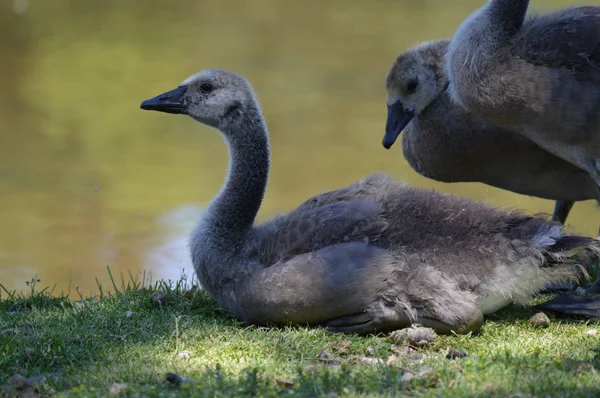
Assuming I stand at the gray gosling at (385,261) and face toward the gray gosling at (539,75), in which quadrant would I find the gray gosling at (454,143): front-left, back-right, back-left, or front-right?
front-left

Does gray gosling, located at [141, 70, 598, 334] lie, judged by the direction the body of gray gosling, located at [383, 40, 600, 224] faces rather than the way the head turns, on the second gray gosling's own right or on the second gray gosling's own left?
on the second gray gosling's own left

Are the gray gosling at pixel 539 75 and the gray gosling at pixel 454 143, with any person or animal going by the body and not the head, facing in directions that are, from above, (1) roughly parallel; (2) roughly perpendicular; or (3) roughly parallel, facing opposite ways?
roughly parallel

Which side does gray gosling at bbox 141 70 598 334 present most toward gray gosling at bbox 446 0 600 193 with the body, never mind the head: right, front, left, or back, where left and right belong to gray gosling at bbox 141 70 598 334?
back

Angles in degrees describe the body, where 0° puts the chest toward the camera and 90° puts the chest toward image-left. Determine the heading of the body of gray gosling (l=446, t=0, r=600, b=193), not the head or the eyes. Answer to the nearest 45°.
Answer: approximately 90°

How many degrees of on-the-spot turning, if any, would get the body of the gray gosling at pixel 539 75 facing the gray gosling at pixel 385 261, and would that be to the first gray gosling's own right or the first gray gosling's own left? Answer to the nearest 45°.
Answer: approximately 45° to the first gray gosling's own left

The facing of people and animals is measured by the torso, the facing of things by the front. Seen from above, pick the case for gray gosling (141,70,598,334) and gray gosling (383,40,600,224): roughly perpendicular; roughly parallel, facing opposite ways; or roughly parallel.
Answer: roughly parallel

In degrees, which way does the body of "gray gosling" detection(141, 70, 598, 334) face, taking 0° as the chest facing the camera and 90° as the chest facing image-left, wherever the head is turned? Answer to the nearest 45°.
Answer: approximately 90°

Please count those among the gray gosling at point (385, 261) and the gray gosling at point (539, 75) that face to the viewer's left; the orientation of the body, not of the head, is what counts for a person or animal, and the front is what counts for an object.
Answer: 2

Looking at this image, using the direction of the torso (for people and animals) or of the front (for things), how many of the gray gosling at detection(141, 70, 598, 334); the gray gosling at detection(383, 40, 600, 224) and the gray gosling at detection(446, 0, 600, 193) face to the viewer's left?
3

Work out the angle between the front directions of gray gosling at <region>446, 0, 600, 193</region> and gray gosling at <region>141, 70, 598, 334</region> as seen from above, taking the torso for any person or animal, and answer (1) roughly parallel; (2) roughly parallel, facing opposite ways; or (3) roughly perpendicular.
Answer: roughly parallel

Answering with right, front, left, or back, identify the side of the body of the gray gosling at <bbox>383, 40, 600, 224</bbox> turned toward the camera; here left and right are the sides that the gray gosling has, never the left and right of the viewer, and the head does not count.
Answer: left
